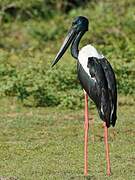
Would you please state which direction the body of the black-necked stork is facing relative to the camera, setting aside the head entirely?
to the viewer's left
